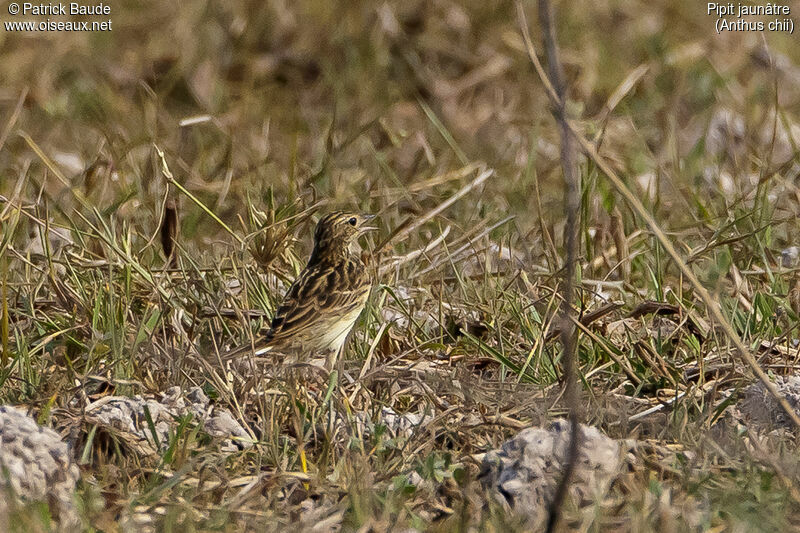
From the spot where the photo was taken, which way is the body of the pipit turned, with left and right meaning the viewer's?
facing to the right of the viewer
